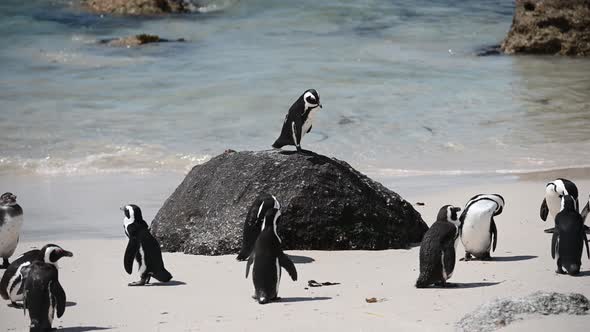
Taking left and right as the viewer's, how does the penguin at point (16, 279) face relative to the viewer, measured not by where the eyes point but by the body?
facing to the right of the viewer

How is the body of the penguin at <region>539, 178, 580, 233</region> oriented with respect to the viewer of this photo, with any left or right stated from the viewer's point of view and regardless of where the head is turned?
facing the viewer and to the left of the viewer

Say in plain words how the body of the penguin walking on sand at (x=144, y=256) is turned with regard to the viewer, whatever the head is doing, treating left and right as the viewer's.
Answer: facing to the left of the viewer

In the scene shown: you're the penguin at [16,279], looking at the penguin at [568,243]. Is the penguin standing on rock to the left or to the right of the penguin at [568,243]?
left

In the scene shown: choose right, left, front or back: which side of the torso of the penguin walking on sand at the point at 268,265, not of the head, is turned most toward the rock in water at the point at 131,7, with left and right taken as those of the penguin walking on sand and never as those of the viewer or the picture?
front

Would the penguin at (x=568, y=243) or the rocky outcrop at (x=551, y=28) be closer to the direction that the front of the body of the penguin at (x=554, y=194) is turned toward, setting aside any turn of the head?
the penguin

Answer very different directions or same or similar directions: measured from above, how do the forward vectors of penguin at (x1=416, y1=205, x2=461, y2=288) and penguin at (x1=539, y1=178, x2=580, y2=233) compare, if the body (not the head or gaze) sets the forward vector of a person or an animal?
very different directions

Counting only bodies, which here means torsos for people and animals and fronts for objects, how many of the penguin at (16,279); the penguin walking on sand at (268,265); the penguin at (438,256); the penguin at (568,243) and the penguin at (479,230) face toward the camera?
1

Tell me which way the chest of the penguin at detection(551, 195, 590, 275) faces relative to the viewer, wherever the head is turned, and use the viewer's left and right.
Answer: facing away from the viewer

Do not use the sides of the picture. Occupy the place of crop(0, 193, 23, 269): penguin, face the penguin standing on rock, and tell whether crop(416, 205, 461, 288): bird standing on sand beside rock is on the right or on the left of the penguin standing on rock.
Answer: right

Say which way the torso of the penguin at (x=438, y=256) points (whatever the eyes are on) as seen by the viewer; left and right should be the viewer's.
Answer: facing away from the viewer and to the right of the viewer

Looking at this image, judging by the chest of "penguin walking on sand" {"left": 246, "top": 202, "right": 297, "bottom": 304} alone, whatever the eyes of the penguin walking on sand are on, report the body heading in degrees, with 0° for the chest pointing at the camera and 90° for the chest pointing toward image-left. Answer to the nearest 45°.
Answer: approximately 180°
